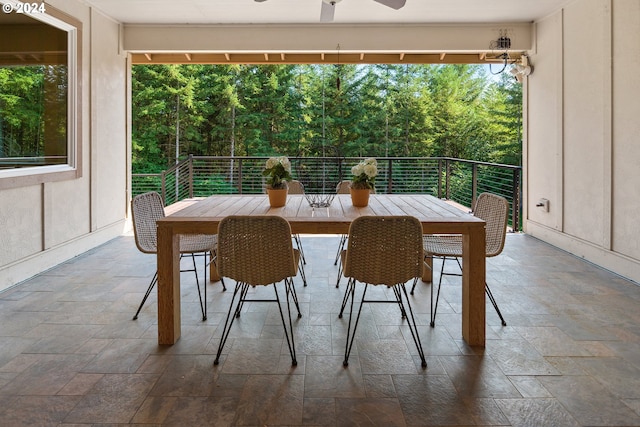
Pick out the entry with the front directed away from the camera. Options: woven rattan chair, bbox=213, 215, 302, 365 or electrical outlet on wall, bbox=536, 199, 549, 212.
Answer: the woven rattan chair

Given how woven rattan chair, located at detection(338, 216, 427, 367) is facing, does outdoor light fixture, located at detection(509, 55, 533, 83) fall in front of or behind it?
in front

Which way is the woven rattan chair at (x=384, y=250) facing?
away from the camera

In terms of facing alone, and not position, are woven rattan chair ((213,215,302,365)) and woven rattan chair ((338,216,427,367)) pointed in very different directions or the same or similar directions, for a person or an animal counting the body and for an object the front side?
same or similar directions

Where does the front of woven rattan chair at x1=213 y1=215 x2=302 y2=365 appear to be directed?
away from the camera

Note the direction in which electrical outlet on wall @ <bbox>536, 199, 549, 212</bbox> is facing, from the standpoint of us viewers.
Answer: facing the viewer and to the left of the viewer

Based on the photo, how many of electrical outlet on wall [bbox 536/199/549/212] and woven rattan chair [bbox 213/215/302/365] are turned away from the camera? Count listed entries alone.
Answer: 1

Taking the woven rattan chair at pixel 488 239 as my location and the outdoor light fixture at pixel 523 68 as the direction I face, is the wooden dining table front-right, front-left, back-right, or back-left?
back-left
